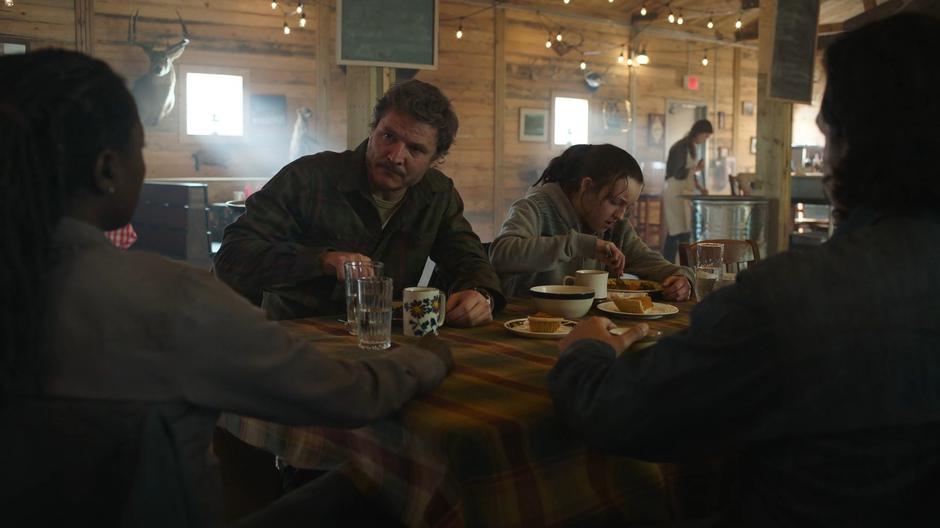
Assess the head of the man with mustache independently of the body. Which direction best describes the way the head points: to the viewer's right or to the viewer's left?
to the viewer's left

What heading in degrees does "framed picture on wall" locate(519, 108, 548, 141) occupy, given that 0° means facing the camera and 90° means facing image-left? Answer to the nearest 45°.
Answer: approximately 0°

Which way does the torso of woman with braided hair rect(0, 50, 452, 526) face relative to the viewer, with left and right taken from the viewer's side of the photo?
facing away from the viewer and to the right of the viewer

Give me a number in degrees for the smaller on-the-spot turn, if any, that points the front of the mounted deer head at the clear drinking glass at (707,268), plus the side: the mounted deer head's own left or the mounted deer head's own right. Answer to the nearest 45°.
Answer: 0° — it already faces it

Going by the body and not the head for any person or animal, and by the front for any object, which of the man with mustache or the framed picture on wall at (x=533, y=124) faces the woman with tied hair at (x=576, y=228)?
the framed picture on wall

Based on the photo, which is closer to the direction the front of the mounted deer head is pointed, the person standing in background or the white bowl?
the white bowl

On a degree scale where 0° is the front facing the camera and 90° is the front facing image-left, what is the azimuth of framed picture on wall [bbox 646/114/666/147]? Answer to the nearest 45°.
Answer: approximately 0°
